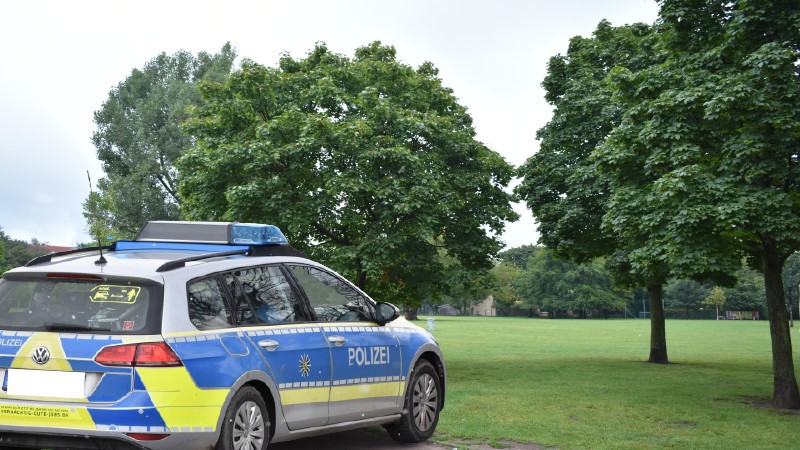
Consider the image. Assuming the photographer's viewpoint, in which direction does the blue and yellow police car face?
facing away from the viewer and to the right of the viewer

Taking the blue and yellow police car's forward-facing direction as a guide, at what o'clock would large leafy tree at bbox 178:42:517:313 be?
The large leafy tree is roughly at 11 o'clock from the blue and yellow police car.

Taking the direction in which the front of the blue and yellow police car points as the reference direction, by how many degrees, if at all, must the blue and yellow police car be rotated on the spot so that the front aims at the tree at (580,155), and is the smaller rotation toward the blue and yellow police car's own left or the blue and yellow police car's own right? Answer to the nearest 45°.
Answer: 0° — it already faces it

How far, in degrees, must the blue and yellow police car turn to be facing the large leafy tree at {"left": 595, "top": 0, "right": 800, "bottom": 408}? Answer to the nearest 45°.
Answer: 0° — it already faces it

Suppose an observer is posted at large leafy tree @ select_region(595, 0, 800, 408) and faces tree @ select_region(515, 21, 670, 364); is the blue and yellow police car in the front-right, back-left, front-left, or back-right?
back-left
